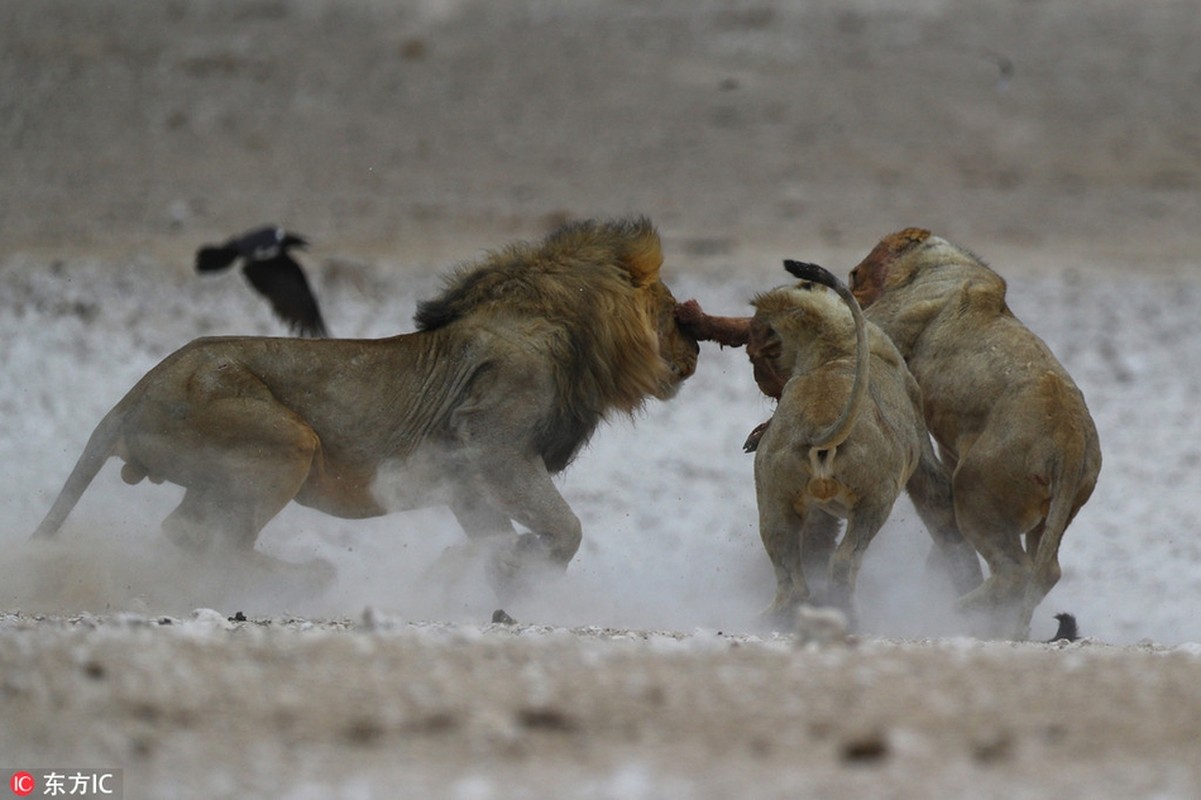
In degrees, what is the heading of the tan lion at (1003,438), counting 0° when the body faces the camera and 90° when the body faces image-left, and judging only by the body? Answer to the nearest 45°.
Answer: approximately 135°

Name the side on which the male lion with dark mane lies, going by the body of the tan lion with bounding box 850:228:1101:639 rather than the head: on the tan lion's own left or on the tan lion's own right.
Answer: on the tan lion's own left

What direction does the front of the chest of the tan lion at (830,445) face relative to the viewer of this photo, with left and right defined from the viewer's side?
facing away from the viewer

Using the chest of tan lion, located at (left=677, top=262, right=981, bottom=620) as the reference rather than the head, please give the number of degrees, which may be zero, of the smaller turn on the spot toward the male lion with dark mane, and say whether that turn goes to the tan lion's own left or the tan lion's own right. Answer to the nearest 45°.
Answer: approximately 90° to the tan lion's own left

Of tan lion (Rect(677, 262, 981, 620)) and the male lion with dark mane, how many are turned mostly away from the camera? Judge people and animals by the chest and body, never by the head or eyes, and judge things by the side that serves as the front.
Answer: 1

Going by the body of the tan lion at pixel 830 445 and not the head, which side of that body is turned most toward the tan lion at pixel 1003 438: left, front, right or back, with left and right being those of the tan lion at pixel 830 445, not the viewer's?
right

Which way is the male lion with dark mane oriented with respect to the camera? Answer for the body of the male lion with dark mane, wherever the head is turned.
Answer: to the viewer's right

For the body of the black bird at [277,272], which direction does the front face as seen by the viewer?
to the viewer's right
